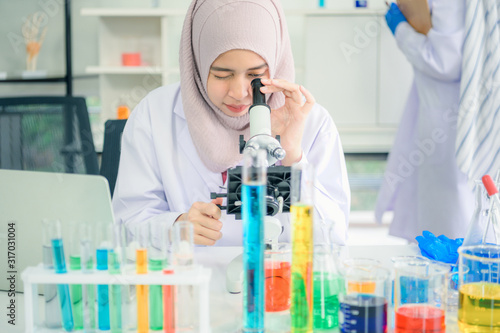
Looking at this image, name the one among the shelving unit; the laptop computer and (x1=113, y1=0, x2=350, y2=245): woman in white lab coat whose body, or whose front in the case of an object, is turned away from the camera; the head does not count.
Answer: the laptop computer

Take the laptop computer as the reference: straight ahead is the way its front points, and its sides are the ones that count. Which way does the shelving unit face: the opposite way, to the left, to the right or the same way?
the opposite way

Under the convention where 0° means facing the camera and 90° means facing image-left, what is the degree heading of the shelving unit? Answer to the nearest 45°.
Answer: approximately 0°

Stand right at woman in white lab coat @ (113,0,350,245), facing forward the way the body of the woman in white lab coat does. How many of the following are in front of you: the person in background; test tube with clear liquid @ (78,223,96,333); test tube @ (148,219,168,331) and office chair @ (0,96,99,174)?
2

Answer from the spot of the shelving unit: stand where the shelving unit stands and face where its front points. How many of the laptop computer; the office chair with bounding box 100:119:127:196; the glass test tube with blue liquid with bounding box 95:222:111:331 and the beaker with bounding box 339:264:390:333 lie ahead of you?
4

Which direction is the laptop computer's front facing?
away from the camera

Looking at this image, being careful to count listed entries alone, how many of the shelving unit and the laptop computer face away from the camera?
1

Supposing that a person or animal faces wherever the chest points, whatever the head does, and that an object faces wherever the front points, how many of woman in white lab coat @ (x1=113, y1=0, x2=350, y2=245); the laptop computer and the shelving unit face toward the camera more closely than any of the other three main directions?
2
